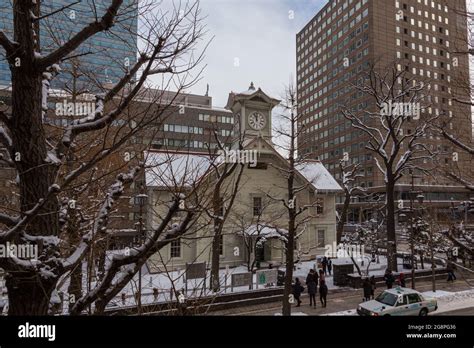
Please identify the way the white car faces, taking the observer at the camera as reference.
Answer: facing the viewer and to the left of the viewer

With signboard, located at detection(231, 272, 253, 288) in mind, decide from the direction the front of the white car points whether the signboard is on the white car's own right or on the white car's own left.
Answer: on the white car's own right

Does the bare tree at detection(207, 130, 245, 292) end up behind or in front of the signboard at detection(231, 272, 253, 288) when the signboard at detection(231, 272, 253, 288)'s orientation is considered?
in front

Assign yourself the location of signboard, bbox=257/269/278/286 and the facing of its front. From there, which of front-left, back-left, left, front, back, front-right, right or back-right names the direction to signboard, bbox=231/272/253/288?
front-right

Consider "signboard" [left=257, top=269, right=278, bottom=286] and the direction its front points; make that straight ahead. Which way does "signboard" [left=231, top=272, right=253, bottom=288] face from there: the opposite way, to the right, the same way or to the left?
the same way

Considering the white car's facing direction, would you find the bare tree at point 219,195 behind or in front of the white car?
in front

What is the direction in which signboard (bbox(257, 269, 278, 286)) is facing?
toward the camera

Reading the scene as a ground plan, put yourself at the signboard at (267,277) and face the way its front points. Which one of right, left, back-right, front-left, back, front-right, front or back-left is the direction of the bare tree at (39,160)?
front

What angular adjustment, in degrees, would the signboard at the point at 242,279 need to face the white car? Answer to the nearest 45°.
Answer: approximately 45° to its left

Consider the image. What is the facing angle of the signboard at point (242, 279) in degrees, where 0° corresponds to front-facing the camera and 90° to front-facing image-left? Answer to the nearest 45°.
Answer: approximately 0°

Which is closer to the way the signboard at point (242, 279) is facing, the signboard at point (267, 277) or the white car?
the white car
